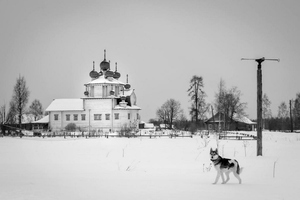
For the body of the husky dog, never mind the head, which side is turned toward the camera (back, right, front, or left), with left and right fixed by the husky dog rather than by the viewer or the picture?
left
